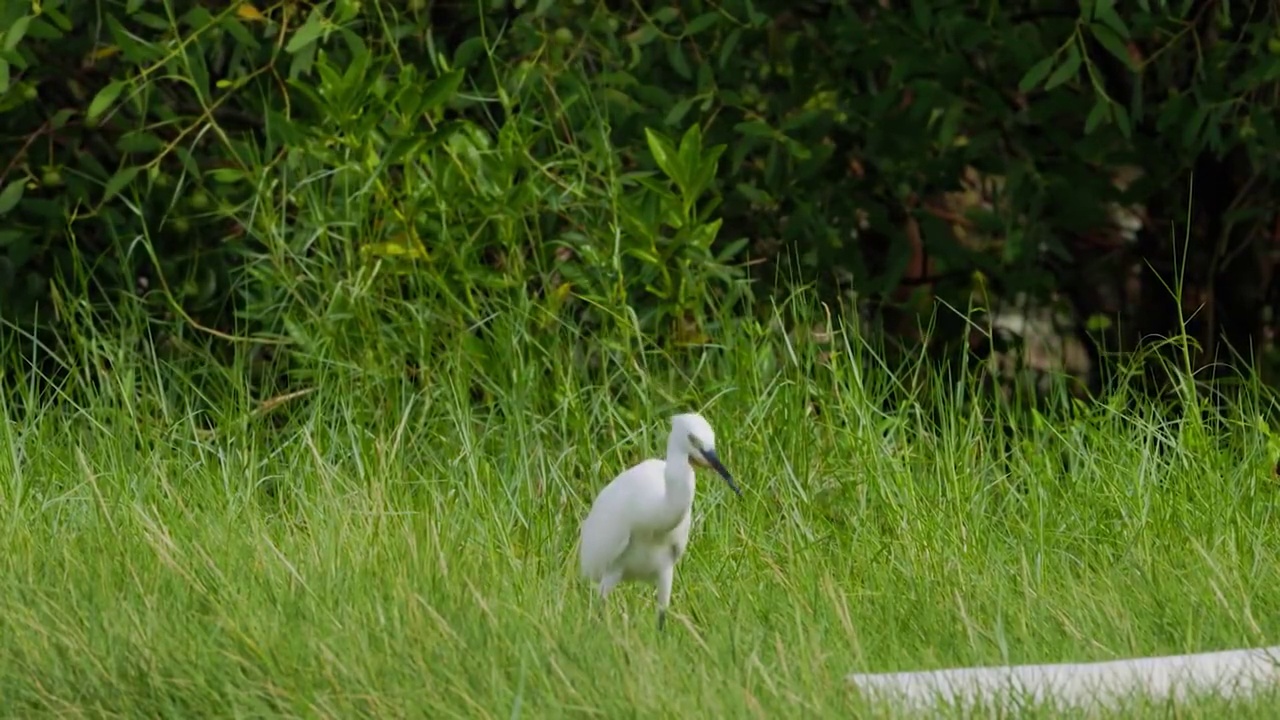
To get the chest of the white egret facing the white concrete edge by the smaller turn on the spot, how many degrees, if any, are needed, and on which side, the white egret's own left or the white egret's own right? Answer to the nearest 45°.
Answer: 0° — it already faces it

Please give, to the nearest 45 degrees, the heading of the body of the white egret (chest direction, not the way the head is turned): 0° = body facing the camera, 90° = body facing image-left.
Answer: approximately 315°
